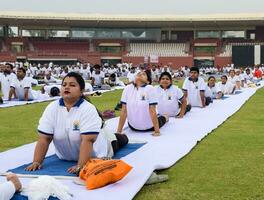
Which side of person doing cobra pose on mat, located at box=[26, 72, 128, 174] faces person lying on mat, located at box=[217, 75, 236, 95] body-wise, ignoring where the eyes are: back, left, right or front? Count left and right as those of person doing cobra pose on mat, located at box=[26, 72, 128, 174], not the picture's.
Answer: back

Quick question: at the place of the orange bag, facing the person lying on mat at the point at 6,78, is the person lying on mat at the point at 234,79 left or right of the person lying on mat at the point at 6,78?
right

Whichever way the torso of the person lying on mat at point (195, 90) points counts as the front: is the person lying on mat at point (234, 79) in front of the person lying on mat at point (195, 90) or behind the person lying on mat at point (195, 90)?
behind

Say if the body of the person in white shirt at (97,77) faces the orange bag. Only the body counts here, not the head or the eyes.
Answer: yes

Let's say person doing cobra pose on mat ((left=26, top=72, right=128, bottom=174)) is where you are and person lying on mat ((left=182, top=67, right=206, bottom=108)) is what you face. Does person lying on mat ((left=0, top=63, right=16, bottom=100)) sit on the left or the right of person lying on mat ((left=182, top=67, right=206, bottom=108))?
left

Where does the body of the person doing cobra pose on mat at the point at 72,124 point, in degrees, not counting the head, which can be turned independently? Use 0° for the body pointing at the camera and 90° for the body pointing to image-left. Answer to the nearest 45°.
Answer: approximately 45°

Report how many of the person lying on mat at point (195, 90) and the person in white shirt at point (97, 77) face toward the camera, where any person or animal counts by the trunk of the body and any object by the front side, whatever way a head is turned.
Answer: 2

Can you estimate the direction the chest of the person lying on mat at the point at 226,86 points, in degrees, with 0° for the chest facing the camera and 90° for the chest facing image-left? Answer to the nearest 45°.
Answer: approximately 45°

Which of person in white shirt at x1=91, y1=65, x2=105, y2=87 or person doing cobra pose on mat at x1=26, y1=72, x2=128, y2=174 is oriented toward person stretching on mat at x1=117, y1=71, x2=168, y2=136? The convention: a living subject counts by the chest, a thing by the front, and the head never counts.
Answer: person in white shirt at x1=91, y1=65, x2=105, y2=87

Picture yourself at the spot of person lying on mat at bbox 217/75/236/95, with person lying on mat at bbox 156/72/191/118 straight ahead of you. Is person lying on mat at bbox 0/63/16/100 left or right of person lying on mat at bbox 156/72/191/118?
right
